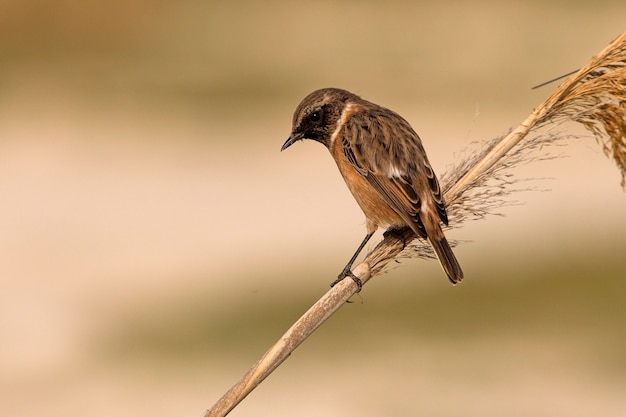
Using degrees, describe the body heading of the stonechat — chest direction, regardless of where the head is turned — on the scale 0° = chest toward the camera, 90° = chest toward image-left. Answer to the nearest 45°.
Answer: approximately 90°
